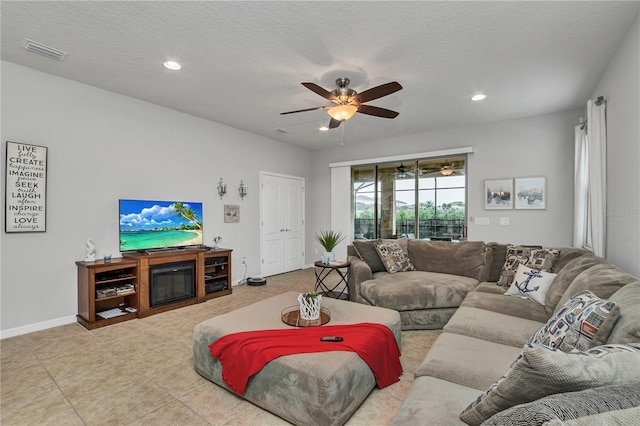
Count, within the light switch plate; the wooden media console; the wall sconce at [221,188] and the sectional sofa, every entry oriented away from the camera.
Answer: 0

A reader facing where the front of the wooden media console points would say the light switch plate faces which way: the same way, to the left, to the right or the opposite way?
to the right

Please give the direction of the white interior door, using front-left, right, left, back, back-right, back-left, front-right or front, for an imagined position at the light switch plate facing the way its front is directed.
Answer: right

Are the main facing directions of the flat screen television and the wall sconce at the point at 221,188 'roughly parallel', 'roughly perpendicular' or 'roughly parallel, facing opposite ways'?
roughly parallel

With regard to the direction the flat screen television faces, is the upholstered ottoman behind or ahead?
ahead

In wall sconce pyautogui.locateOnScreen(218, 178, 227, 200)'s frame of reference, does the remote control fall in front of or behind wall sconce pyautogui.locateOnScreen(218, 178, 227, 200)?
in front

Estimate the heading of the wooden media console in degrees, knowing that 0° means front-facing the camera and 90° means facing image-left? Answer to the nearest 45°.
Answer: approximately 315°

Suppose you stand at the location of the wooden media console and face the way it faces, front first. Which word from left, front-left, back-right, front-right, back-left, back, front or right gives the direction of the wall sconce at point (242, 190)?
left

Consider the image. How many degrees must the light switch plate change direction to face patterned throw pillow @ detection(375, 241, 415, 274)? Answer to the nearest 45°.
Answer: approximately 45° to its right

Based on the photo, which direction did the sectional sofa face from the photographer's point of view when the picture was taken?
facing the viewer and to the left of the viewer

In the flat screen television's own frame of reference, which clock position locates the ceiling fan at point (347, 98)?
The ceiling fan is roughly at 12 o'clock from the flat screen television.

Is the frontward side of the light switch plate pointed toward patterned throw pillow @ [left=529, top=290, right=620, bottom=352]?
yes

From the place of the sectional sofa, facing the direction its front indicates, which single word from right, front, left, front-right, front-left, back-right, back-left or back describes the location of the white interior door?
right

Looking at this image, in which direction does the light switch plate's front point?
toward the camera

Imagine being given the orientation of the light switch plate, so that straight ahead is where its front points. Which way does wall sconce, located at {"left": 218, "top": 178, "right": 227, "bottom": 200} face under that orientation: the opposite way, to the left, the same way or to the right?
to the left

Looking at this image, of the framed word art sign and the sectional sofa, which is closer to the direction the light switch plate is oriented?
the sectional sofa

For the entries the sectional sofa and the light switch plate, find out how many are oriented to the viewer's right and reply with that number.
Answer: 0

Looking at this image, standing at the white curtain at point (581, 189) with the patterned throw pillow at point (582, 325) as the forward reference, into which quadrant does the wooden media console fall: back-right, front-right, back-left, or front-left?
front-right

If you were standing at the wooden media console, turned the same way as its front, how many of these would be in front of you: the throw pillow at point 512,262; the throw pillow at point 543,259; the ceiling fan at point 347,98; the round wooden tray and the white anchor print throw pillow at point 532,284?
5

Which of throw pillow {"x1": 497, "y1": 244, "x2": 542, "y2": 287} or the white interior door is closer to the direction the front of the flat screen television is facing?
the throw pillow

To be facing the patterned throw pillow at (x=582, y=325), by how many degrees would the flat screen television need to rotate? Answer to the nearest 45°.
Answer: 0° — it already faces it
